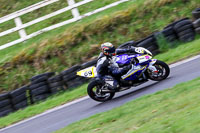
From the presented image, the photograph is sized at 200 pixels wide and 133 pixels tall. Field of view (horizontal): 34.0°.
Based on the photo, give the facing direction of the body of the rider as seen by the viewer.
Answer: to the viewer's right

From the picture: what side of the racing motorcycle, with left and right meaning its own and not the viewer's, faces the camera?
right
